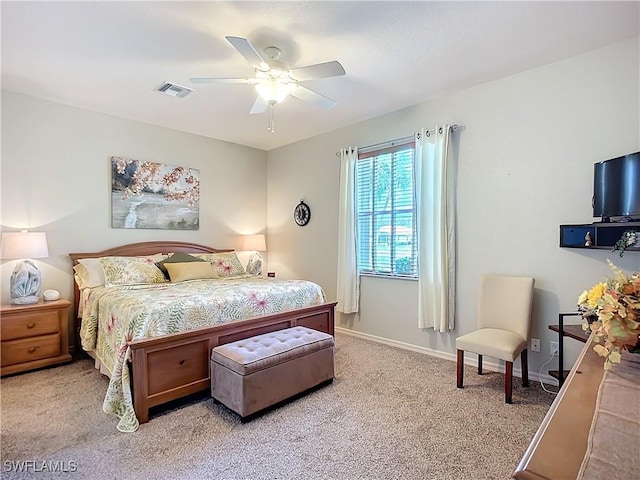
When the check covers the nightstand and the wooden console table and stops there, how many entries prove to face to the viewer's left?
1

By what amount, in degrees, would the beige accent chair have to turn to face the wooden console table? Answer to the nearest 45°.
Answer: approximately 45° to its left

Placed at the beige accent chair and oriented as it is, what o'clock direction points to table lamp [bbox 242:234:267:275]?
The table lamp is roughly at 2 o'clock from the beige accent chair.

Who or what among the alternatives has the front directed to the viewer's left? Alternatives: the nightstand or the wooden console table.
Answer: the wooden console table

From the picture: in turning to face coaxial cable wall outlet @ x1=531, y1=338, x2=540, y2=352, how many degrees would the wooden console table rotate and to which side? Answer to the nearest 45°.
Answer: approximately 90° to its right

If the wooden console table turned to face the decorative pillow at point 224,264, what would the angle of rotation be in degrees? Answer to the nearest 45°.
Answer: approximately 45° to its right

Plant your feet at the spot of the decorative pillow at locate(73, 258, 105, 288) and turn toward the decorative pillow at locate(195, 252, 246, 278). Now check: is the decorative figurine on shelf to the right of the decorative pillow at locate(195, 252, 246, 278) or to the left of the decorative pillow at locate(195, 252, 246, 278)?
right

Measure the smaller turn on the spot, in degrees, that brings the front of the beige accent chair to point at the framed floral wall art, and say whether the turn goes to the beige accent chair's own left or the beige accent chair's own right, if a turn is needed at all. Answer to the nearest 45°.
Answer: approximately 45° to the beige accent chair's own right

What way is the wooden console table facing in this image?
to the viewer's left

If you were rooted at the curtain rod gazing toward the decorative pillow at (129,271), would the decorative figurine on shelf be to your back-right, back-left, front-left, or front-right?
back-left

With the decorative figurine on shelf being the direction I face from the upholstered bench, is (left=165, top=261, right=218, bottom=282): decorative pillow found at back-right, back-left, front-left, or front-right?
back-left
